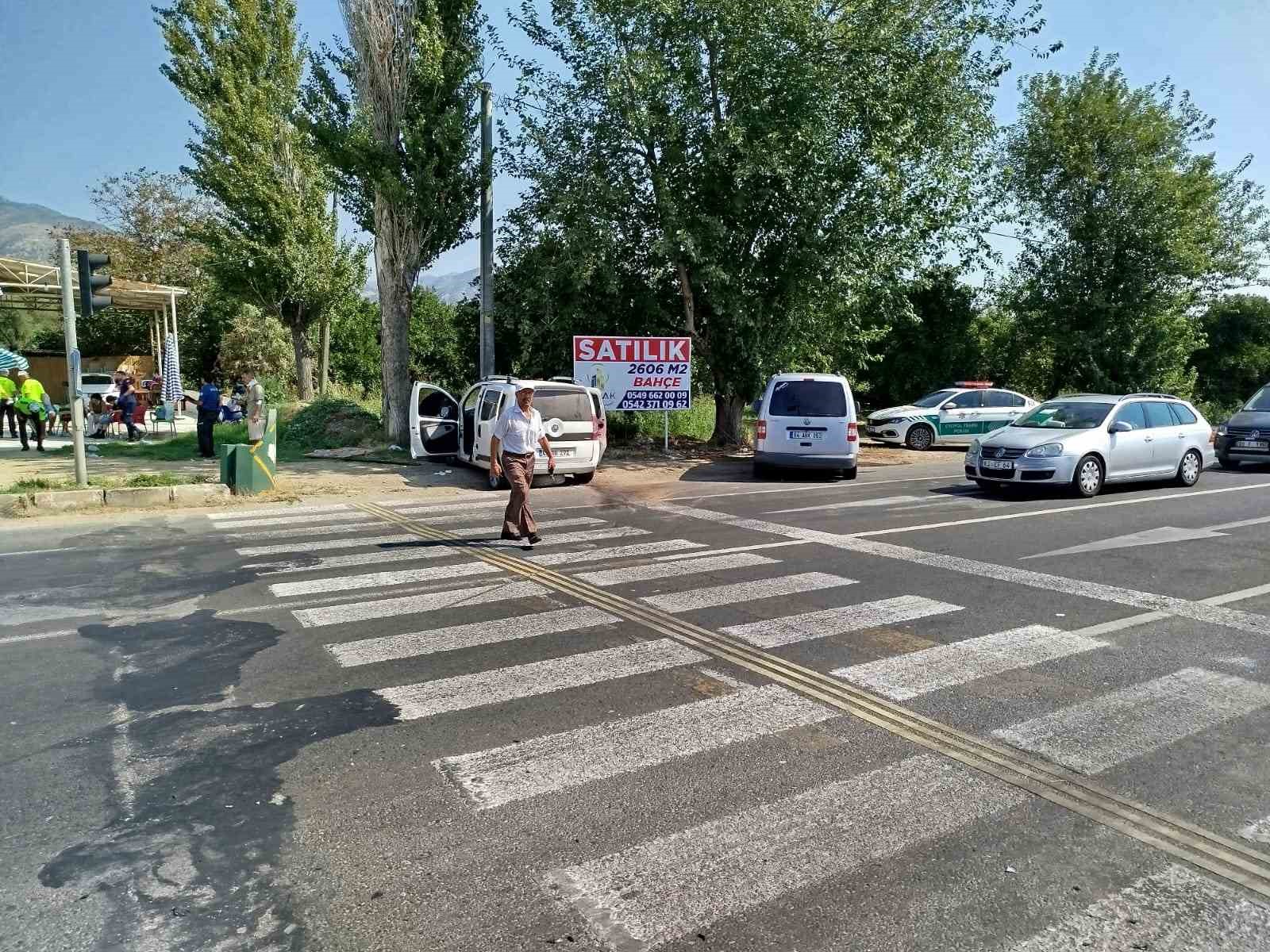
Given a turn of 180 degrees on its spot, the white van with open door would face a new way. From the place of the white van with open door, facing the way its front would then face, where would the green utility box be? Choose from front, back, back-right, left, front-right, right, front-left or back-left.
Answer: back-right

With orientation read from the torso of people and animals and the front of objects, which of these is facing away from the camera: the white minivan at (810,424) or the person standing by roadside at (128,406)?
the white minivan

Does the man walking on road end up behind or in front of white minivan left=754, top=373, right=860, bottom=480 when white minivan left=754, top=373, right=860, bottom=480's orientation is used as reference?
behind

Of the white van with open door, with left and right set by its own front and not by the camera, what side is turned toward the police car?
right

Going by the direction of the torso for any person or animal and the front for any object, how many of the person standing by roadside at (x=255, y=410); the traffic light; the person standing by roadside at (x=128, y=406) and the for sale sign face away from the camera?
0

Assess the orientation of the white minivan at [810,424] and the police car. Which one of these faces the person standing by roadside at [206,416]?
the police car

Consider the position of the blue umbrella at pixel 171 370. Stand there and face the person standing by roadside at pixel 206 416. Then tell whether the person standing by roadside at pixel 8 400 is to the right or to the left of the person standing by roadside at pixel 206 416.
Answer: right

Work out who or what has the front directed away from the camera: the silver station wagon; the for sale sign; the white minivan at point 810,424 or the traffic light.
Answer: the white minivan

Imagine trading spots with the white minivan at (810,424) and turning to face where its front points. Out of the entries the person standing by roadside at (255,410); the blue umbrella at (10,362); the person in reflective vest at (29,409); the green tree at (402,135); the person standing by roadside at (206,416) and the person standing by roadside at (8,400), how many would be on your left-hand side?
6

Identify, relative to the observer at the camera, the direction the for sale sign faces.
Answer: facing the viewer

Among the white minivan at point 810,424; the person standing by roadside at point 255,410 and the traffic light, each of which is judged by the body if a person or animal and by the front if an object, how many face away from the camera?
1

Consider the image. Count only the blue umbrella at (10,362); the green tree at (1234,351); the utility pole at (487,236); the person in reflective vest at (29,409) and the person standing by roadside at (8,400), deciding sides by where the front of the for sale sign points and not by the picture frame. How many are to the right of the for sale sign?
4

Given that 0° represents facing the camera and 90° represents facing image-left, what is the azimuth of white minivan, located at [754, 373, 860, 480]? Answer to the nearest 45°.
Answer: approximately 180°

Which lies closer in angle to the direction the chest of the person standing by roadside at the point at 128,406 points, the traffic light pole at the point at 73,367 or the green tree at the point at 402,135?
the traffic light pole
